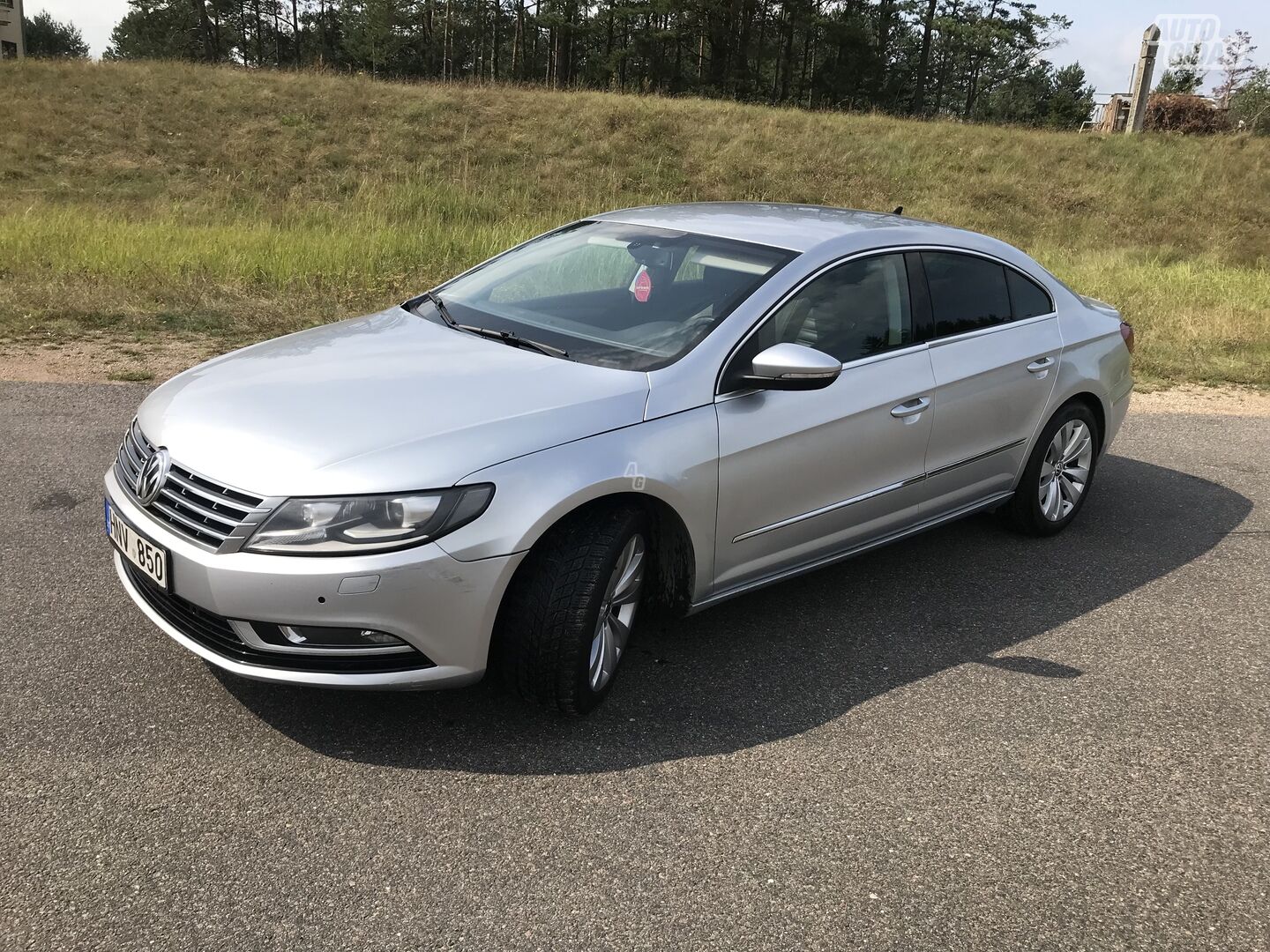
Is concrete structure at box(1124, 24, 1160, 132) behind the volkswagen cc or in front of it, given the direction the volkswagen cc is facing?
behind

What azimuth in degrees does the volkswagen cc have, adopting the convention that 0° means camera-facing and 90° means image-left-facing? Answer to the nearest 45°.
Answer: approximately 45°
